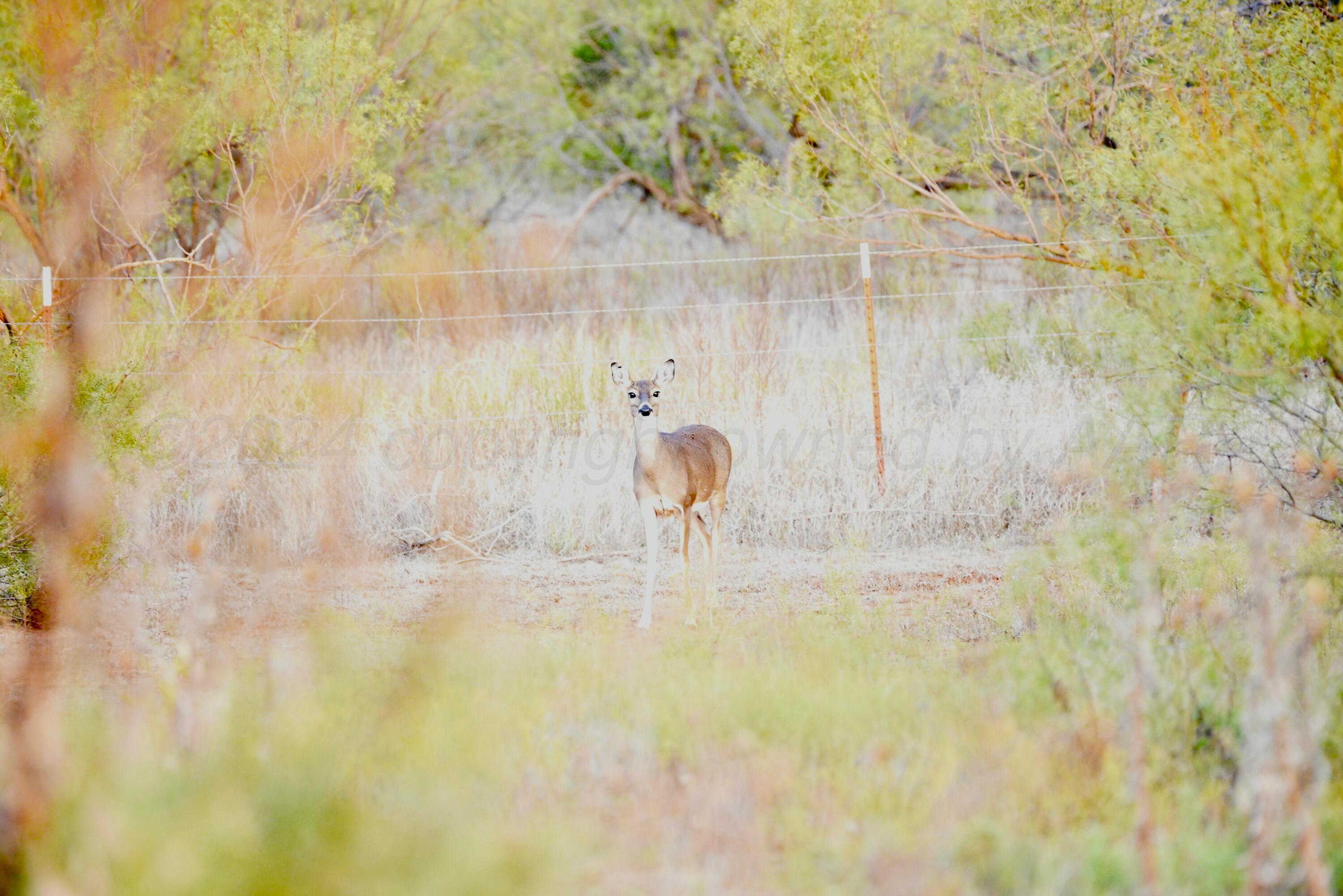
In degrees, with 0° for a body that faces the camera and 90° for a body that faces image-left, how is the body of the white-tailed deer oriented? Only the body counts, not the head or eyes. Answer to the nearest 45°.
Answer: approximately 45°

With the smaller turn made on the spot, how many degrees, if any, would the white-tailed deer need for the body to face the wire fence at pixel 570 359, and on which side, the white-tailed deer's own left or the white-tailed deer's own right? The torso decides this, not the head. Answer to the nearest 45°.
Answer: approximately 135° to the white-tailed deer's own right
